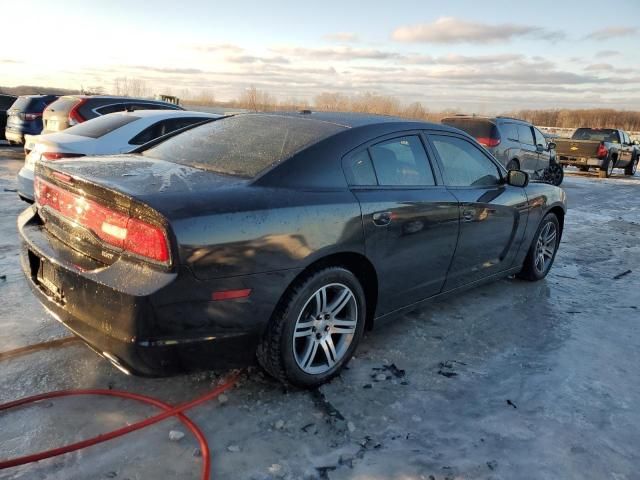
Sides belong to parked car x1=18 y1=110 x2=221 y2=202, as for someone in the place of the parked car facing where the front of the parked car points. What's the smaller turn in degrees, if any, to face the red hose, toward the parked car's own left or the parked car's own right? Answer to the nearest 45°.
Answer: approximately 135° to the parked car's own right

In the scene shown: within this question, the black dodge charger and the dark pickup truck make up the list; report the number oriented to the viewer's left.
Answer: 0

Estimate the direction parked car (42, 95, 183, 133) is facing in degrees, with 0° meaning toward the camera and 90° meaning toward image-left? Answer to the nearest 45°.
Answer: approximately 225°

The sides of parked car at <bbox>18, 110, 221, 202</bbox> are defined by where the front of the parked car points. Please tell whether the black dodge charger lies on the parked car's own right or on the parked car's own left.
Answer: on the parked car's own right

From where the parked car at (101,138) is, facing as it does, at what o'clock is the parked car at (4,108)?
the parked car at (4,108) is roughly at 10 o'clock from the parked car at (101,138).

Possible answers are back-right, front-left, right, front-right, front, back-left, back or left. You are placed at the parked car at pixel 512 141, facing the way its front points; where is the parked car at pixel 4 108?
back-left

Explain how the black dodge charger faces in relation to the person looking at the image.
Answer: facing away from the viewer and to the right of the viewer

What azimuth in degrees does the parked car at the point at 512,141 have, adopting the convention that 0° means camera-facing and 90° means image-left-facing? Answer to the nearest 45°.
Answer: approximately 225°

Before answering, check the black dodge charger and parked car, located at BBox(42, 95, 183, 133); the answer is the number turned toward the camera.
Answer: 0

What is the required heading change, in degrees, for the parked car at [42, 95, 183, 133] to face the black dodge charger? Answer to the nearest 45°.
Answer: approximately 135° to its right

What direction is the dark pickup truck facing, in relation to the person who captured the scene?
facing away from the viewer and to the right of the viewer
